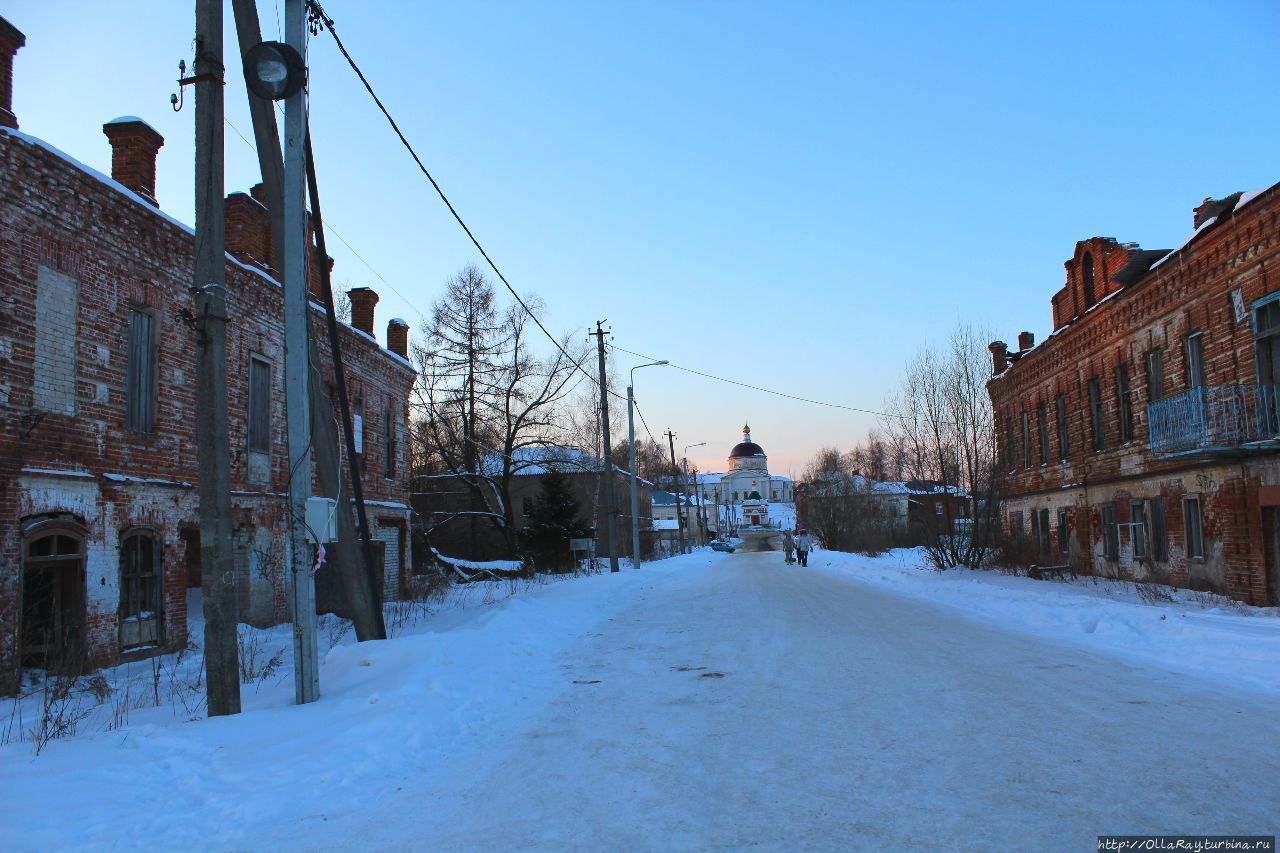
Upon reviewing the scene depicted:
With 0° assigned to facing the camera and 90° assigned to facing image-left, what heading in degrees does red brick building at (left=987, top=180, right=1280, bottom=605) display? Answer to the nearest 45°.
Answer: approximately 45°

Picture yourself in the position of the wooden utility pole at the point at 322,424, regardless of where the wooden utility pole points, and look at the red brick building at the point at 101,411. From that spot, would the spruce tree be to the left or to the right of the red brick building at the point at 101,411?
right

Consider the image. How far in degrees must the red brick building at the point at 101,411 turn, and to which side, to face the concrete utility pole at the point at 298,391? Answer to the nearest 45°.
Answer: approximately 45° to its right

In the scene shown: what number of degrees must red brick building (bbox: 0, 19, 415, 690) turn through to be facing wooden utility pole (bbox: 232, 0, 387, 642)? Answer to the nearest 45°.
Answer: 0° — it already faces it

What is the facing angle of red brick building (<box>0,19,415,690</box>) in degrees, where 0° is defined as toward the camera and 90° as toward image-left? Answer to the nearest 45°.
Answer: approximately 315°

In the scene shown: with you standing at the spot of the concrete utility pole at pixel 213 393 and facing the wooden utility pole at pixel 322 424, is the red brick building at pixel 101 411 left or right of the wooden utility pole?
left
